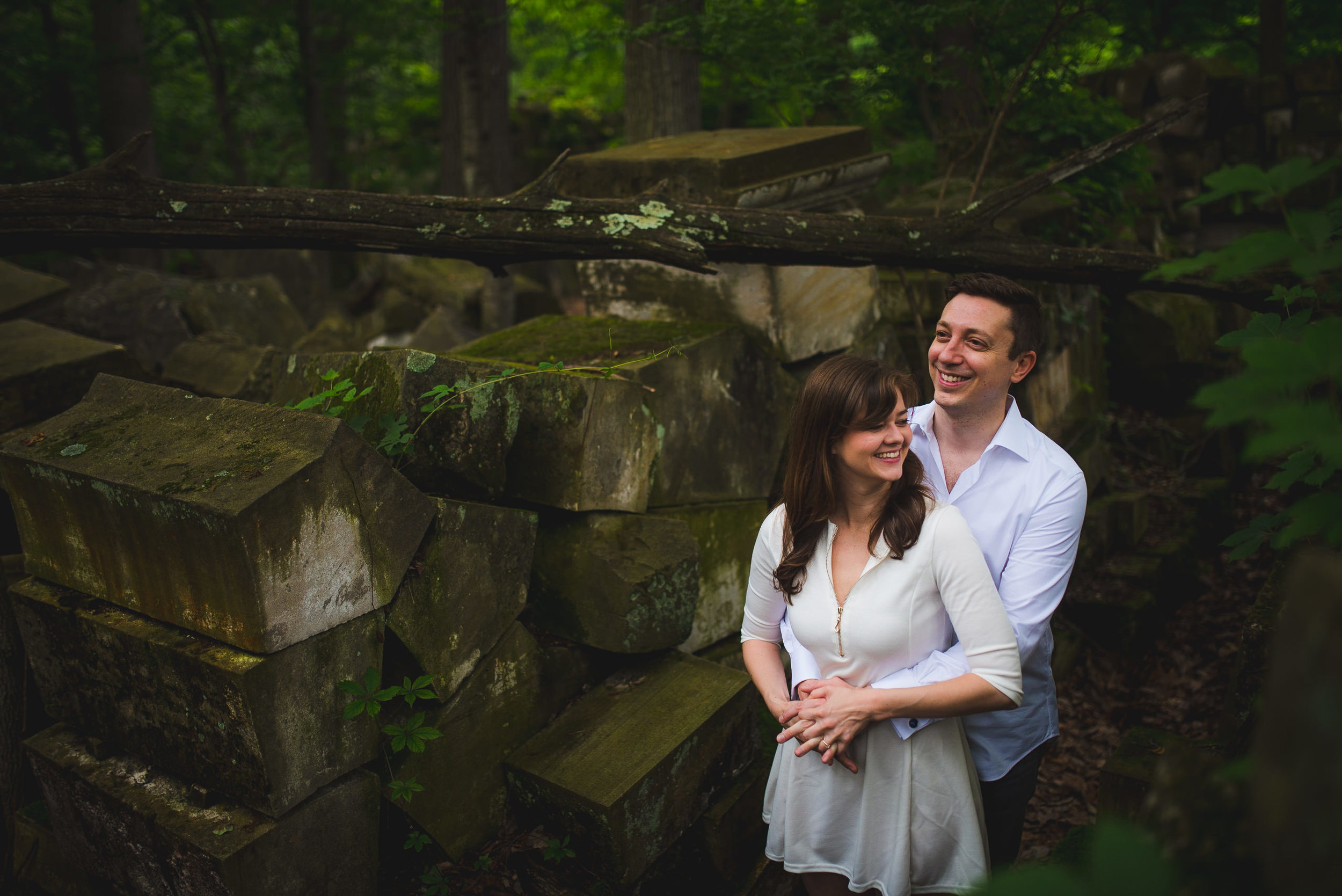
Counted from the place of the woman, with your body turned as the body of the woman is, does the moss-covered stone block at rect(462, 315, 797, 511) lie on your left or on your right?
on your right

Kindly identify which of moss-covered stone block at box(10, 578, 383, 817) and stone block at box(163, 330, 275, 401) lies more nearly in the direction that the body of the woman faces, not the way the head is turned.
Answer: the moss-covered stone block

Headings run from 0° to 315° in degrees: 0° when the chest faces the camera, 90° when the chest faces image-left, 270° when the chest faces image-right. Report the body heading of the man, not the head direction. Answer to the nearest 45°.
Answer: approximately 45°

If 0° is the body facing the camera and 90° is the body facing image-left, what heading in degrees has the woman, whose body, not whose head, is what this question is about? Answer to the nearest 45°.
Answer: approximately 45°

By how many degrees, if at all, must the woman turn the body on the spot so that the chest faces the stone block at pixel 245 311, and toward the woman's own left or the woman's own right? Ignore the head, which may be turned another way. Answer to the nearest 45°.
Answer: approximately 90° to the woman's own right

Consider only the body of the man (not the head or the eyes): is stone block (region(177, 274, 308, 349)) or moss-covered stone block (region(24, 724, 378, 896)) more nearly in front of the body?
the moss-covered stone block

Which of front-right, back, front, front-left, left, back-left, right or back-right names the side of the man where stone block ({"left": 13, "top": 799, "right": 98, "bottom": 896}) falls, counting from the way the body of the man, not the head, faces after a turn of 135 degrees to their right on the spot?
left

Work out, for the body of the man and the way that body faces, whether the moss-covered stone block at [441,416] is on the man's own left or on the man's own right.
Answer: on the man's own right

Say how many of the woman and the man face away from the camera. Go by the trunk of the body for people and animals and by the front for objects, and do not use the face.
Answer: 0

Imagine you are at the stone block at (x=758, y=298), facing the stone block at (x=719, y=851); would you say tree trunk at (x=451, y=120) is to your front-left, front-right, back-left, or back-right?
back-right
